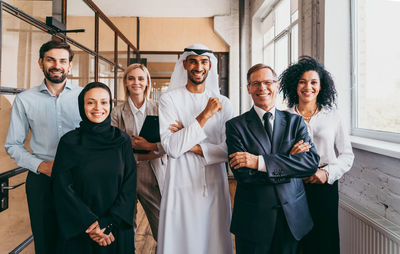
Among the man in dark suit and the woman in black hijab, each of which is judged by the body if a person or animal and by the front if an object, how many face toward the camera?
2

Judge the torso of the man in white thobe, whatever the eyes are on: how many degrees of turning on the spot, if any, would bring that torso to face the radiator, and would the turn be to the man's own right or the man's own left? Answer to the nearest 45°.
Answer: approximately 90° to the man's own left

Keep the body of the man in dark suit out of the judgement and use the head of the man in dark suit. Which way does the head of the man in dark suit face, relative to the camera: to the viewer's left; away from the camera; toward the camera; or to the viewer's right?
toward the camera

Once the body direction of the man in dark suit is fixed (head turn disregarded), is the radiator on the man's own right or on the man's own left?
on the man's own left

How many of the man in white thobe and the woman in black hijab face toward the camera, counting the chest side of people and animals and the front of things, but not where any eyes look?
2

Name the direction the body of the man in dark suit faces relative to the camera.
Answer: toward the camera

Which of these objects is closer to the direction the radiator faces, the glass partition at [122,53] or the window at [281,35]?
the glass partition

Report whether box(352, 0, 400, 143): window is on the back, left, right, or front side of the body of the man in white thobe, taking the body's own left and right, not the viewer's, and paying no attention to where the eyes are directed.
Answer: left

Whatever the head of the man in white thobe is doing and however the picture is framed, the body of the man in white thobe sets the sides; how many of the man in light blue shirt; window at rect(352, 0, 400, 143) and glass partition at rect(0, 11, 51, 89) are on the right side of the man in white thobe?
2

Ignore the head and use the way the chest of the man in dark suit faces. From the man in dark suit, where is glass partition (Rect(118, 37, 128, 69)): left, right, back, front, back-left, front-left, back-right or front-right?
back-right

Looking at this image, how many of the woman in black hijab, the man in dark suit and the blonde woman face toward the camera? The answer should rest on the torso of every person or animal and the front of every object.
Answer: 3

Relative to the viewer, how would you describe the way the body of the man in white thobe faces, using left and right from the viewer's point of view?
facing the viewer

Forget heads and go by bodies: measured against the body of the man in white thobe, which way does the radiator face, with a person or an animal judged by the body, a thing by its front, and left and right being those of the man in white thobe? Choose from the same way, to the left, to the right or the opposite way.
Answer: to the right

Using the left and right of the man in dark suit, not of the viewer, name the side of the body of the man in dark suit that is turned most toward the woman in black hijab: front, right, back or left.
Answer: right

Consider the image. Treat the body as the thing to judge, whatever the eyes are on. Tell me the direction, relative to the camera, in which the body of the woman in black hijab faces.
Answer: toward the camera

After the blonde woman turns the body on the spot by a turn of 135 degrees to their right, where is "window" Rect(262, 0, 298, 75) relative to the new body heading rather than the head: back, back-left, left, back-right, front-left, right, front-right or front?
right
